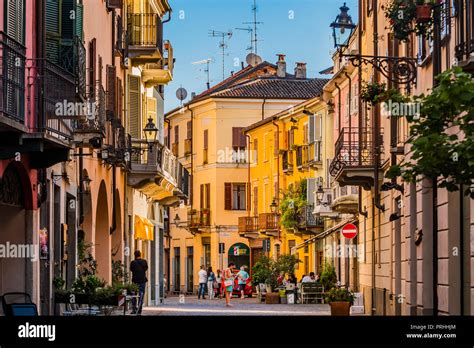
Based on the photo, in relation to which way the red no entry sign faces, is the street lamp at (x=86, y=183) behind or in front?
in front

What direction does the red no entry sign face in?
toward the camera

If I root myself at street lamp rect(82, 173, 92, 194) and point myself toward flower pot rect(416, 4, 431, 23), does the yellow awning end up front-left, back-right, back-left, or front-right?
back-left

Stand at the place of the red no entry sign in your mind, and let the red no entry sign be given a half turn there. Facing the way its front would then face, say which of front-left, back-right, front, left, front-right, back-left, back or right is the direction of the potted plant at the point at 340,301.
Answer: back

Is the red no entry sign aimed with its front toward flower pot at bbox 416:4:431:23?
yes

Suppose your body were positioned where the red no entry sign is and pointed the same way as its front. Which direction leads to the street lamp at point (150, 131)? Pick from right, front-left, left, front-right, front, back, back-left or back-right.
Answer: front-right

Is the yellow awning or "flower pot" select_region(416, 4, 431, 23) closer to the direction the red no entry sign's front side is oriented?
the flower pot

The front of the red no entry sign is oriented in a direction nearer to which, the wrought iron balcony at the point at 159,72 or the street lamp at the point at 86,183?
the street lamp

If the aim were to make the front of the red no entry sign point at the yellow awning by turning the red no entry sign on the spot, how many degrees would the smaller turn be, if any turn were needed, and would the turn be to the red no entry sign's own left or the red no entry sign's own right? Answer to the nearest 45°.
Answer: approximately 90° to the red no entry sign's own right

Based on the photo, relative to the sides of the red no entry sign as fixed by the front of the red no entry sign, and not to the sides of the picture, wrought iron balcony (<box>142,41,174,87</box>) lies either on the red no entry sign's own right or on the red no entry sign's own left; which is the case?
on the red no entry sign's own right
